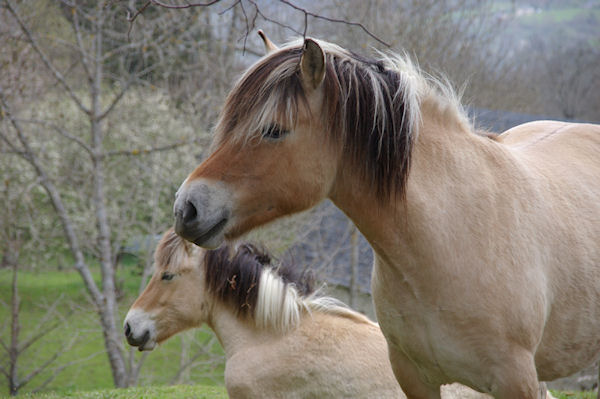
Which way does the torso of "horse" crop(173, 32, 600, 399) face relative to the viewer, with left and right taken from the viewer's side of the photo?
facing the viewer and to the left of the viewer

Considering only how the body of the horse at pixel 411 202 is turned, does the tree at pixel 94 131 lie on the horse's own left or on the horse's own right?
on the horse's own right

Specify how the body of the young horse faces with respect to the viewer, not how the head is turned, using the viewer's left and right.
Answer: facing to the left of the viewer

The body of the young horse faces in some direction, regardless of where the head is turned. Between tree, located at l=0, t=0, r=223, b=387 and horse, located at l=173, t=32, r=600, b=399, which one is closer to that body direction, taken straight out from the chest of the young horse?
the tree

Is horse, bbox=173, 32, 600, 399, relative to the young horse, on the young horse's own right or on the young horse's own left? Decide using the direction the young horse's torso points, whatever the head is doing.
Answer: on the young horse's own left

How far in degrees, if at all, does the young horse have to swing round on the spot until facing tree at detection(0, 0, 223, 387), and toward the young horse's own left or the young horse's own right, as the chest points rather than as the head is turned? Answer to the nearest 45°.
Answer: approximately 45° to the young horse's own right

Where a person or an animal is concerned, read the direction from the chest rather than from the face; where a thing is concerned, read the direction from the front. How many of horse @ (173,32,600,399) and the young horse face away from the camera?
0

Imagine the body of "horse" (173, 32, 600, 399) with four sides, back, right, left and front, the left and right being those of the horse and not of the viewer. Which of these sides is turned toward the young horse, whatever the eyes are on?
right
